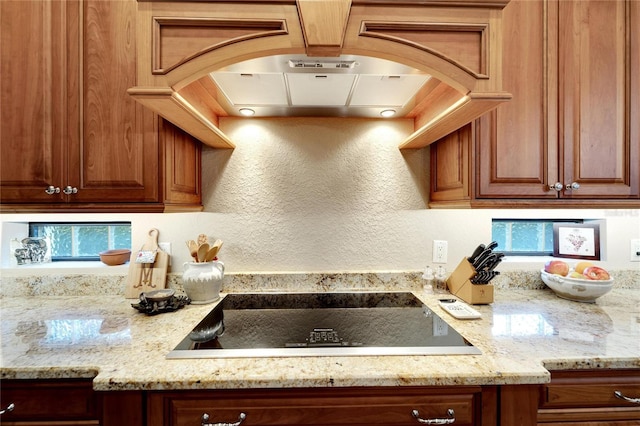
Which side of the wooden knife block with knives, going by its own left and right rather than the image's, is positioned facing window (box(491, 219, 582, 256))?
left

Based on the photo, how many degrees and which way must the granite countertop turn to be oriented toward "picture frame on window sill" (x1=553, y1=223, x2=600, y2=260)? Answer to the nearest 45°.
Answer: approximately 135° to its left

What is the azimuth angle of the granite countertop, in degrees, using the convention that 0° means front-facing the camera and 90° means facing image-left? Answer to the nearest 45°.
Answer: approximately 0°

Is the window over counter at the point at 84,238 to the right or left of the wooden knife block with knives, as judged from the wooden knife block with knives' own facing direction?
on its right

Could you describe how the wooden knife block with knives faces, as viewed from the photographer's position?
facing the viewer and to the right of the viewer

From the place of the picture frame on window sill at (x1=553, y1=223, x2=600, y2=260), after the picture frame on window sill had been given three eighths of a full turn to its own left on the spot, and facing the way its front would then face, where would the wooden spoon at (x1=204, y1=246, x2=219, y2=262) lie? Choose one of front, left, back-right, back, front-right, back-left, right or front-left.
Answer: back
